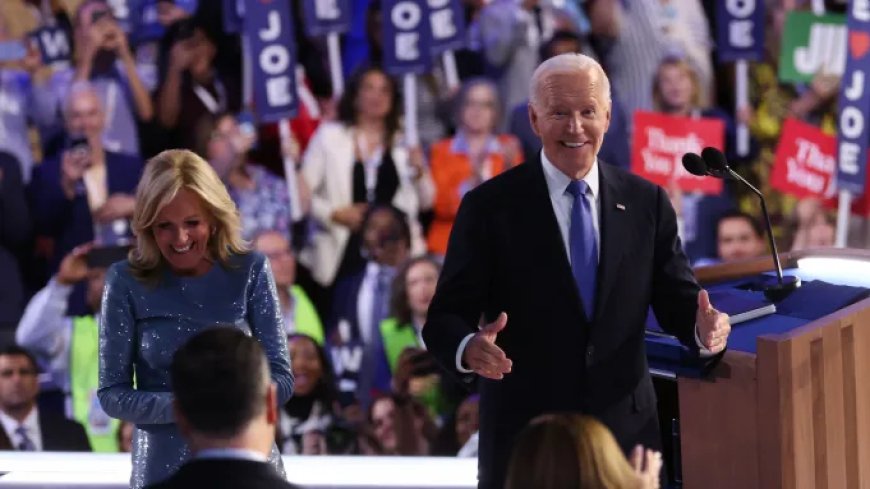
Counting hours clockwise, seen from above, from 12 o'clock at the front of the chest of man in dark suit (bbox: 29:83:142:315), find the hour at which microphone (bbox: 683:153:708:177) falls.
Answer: The microphone is roughly at 11 o'clock from the man in dark suit.

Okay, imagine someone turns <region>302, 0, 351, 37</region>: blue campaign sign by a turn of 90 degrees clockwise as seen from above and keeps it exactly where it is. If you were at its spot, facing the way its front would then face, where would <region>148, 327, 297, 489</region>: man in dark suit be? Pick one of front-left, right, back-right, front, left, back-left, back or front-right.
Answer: left

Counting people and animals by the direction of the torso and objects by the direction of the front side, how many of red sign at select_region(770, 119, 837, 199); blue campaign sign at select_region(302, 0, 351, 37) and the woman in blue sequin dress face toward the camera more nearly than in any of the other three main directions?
3

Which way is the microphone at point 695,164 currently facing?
to the viewer's left

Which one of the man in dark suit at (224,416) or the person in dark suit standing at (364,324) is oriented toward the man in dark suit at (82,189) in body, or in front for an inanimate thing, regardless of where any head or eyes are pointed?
the man in dark suit at (224,416)
